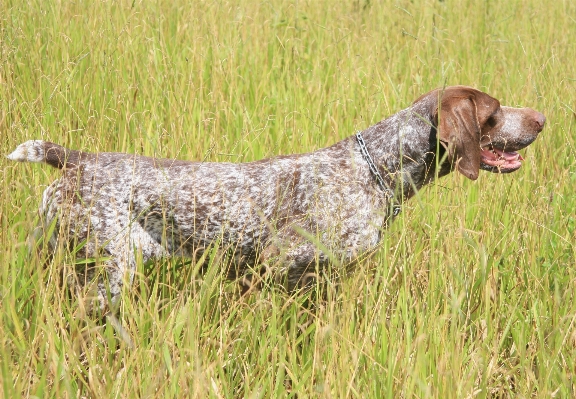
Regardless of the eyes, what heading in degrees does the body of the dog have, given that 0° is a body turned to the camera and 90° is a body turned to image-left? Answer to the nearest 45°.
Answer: approximately 270°
